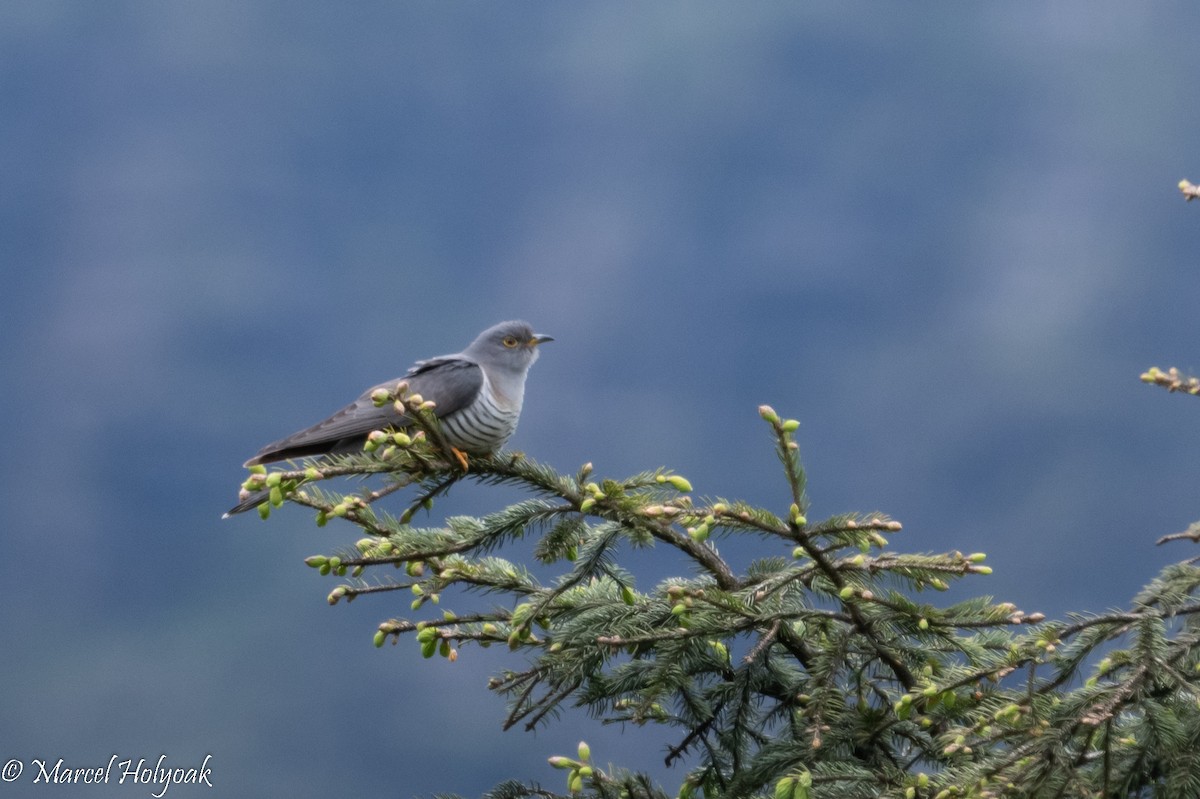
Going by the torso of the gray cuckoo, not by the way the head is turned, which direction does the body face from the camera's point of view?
to the viewer's right
